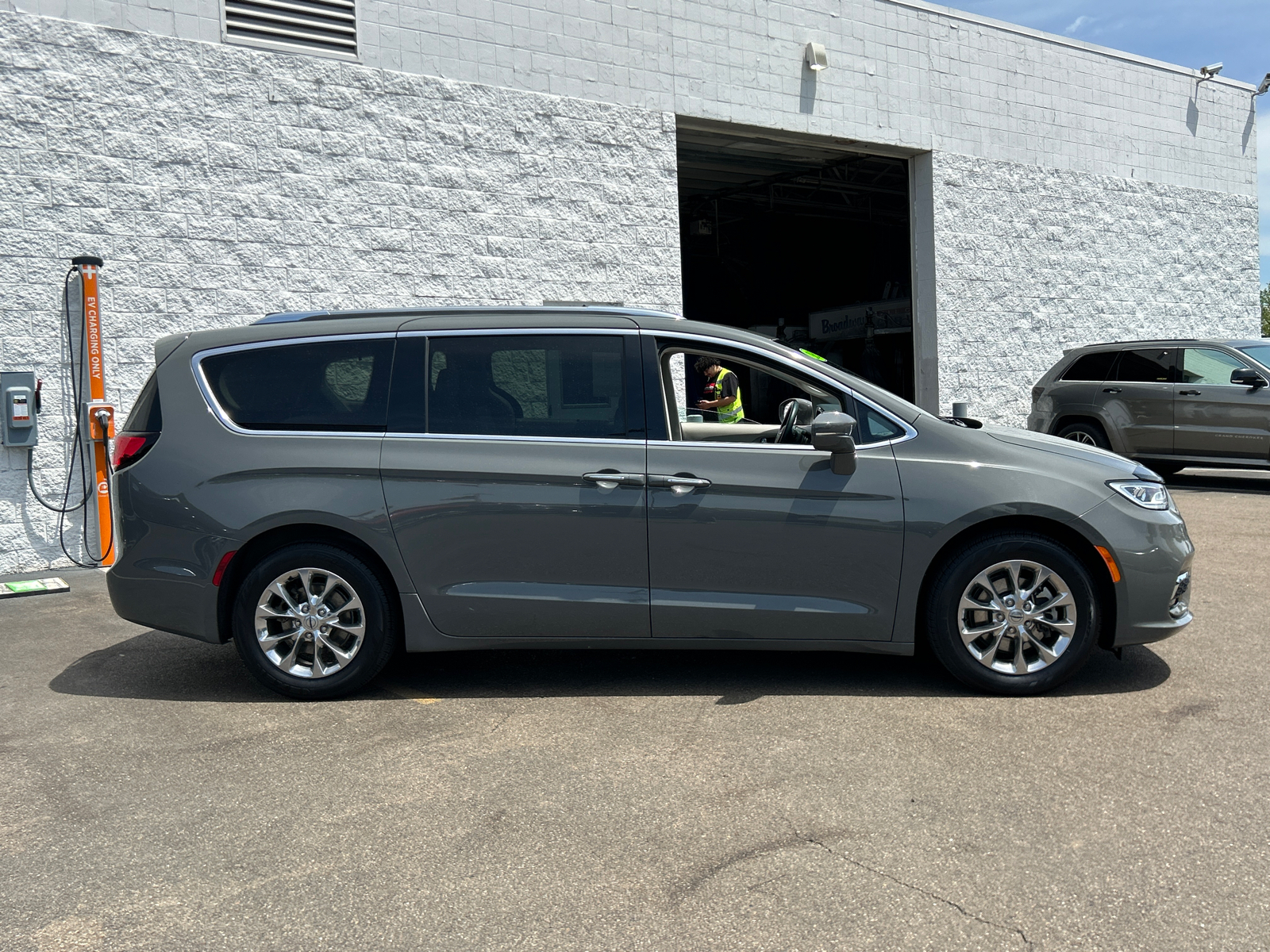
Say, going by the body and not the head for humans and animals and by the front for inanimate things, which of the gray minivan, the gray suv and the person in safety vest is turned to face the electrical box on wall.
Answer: the person in safety vest

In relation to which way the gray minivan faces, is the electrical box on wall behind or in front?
behind

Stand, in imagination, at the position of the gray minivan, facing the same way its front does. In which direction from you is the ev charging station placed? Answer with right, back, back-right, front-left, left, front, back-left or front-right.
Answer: back-left

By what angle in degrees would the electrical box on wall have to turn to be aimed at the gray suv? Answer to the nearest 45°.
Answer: approximately 90° to its left

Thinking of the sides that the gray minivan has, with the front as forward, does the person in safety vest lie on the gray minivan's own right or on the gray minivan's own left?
on the gray minivan's own left

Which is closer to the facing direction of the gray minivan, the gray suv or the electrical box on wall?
the gray suv

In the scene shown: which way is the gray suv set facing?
to the viewer's right

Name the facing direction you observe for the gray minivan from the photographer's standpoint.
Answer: facing to the right of the viewer

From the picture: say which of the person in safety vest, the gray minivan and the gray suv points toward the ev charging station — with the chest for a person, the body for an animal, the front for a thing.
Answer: the person in safety vest

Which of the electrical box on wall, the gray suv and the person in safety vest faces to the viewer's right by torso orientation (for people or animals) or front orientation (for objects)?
the gray suv

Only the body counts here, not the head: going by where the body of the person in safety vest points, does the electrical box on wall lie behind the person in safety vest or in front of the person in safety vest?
in front
